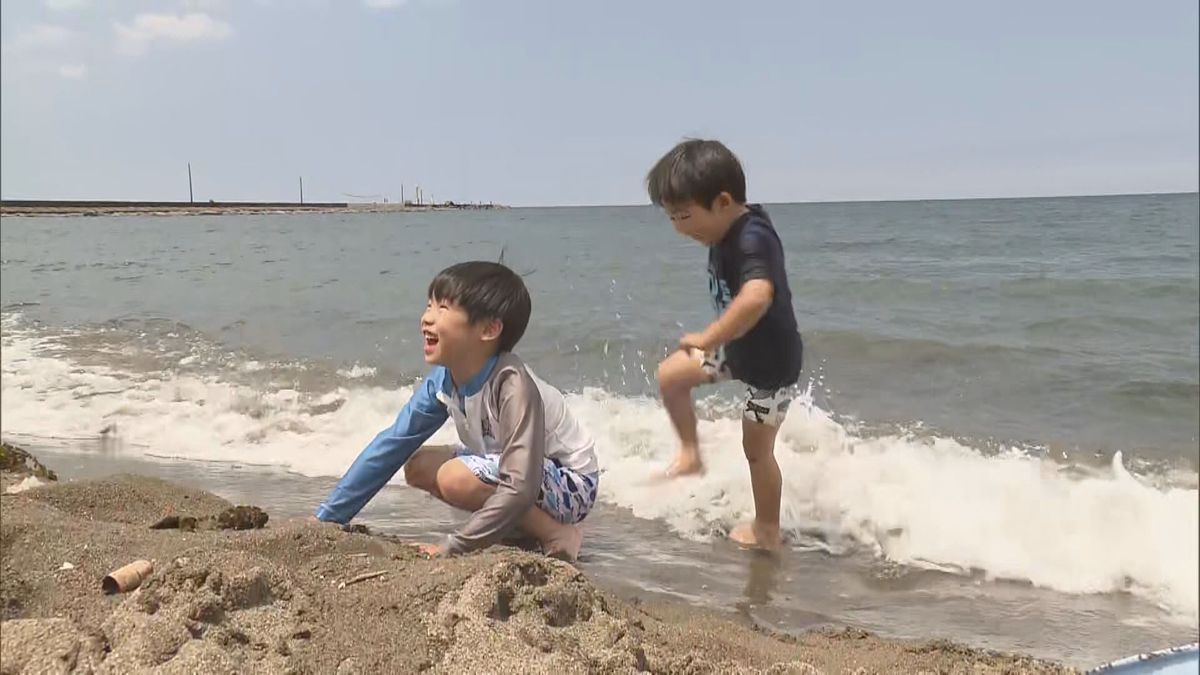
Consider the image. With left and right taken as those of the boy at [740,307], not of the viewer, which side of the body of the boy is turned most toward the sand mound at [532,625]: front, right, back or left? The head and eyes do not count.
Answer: left

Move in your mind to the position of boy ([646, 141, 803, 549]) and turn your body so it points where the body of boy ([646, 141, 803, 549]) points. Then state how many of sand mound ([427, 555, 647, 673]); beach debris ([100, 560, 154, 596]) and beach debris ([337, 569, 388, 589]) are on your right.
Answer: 0

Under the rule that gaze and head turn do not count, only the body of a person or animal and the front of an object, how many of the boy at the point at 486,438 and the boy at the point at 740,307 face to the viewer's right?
0

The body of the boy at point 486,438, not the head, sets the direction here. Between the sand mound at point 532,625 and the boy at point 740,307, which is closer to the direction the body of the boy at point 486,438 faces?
the sand mound

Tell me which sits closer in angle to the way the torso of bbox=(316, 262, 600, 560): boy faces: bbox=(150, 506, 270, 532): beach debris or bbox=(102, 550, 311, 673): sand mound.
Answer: the sand mound

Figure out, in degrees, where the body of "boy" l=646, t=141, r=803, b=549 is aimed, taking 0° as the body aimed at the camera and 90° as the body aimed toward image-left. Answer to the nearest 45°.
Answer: approximately 90°

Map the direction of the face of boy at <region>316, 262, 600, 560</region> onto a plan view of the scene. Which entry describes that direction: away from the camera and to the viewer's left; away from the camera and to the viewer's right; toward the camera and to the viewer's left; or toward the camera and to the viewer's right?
toward the camera and to the viewer's left

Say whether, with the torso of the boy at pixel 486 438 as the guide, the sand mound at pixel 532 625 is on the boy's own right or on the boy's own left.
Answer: on the boy's own left

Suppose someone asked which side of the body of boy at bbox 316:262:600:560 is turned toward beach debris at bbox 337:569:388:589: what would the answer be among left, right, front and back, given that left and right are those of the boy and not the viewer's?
front

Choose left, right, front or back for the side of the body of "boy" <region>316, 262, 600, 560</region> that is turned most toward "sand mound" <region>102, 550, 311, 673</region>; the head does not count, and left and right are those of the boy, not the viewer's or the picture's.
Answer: front

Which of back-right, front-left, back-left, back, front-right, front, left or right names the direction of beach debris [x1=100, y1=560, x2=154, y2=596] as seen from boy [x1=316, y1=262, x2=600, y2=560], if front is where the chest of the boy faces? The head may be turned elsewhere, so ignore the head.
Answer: front

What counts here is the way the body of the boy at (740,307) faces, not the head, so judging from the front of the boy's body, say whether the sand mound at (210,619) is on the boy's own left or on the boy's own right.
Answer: on the boy's own left

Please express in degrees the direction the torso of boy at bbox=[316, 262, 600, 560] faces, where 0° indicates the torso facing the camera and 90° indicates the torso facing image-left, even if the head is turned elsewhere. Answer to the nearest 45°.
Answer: approximately 45°

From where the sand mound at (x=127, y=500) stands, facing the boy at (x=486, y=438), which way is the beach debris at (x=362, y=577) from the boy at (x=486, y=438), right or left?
right
